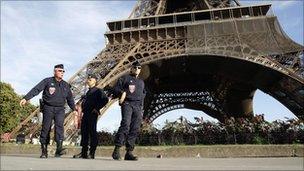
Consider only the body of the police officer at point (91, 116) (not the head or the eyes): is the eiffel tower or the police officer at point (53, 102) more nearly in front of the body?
the police officer

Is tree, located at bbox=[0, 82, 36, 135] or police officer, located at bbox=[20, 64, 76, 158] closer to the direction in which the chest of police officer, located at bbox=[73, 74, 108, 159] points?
the police officer

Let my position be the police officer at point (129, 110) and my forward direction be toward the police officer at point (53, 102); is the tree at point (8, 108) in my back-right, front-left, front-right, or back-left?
front-right

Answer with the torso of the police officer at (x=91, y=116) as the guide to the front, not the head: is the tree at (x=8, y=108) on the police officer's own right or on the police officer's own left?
on the police officer's own right

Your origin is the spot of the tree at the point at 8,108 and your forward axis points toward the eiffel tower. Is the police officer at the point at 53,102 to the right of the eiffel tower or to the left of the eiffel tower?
right

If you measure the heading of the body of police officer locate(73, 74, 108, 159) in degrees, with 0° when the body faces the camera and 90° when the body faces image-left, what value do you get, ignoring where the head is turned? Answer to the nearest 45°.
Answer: approximately 45°

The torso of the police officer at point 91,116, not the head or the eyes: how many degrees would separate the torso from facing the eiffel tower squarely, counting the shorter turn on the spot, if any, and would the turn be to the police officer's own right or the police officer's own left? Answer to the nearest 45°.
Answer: approximately 180°

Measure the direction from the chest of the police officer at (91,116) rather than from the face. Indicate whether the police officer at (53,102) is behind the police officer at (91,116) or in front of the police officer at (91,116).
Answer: in front

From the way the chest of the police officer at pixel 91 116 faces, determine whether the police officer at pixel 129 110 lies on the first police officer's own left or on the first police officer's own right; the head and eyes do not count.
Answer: on the first police officer's own left
